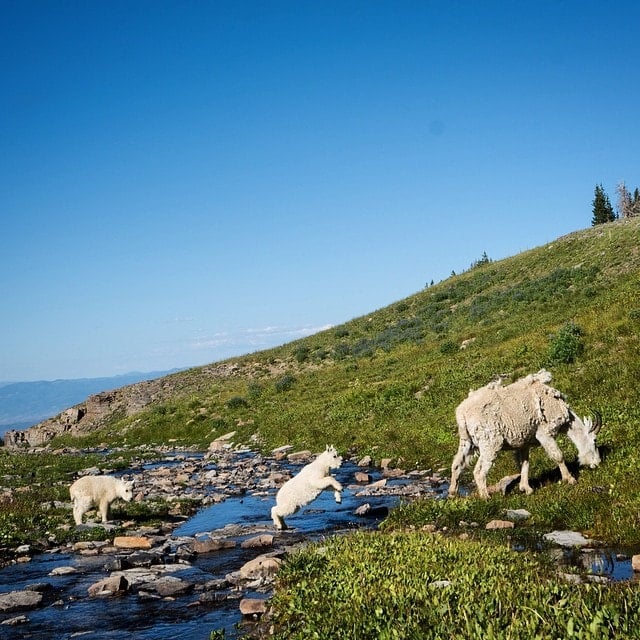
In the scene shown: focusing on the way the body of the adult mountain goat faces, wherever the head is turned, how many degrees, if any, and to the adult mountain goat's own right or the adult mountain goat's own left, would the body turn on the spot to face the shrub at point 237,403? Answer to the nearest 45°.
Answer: approximately 135° to the adult mountain goat's own left

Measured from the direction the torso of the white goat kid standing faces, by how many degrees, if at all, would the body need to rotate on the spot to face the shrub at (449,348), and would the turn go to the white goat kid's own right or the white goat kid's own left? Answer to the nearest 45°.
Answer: approximately 45° to the white goat kid's own left

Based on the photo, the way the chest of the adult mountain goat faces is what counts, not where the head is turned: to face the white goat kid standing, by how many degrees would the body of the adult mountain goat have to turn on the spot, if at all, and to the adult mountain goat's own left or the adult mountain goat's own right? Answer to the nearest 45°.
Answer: approximately 180°

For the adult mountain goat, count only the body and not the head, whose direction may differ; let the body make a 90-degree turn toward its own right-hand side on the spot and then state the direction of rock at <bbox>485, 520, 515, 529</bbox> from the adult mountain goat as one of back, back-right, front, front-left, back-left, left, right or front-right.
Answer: front

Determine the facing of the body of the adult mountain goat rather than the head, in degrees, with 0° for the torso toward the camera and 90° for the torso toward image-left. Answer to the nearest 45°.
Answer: approximately 270°

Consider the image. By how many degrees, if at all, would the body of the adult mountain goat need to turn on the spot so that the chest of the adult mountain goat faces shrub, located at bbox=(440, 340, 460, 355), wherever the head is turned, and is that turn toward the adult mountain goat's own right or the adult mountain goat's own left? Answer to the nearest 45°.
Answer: approximately 90° to the adult mountain goat's own left

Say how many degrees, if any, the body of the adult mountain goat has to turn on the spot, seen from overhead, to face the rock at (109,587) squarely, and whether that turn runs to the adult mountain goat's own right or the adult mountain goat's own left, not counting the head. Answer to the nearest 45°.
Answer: approximately 135° to the adult mountain goat's own right

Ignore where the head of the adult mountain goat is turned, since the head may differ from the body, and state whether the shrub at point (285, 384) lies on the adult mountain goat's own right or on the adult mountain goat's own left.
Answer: on the adult mountain goat's own left

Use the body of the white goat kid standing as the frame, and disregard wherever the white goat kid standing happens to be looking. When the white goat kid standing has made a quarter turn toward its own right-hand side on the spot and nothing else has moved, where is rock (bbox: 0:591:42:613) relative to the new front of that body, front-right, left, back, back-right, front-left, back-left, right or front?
front

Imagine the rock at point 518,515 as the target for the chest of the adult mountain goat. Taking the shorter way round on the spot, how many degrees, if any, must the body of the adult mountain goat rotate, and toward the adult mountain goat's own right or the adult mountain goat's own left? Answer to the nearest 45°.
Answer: approximately 90° to the adult mountain goat's own right

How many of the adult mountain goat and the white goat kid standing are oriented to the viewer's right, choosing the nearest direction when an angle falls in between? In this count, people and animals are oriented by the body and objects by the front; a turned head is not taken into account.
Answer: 2

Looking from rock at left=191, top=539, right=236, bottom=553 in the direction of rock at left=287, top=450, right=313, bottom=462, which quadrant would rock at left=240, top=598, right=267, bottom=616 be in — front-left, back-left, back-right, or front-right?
back-right

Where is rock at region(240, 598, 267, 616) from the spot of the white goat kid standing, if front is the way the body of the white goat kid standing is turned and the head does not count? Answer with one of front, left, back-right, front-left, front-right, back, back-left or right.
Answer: right

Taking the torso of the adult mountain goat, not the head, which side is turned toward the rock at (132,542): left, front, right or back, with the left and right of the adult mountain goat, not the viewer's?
back

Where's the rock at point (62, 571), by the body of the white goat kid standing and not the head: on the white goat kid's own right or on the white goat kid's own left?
on the white goat kid's own right

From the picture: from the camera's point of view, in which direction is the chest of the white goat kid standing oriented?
to the viewer's right

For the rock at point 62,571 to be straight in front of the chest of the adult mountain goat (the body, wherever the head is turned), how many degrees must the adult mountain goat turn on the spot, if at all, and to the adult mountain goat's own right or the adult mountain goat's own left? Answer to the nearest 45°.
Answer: approximately 135° to the adult mountain goat's own right
